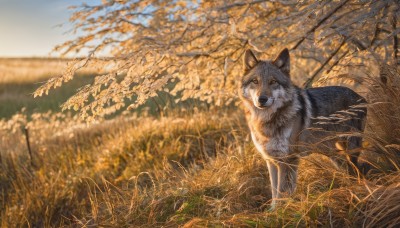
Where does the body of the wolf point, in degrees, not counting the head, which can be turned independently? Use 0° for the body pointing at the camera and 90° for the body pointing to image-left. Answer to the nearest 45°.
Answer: approximately 45°
